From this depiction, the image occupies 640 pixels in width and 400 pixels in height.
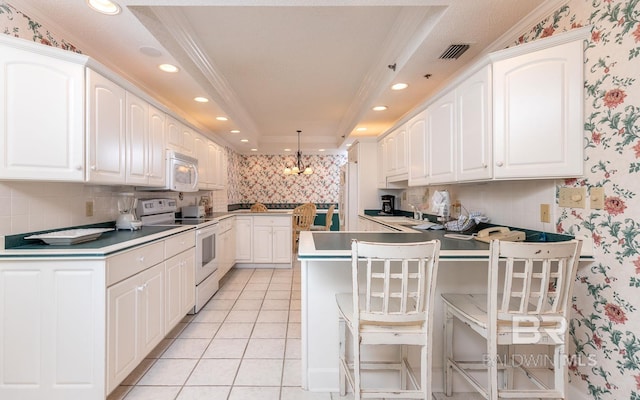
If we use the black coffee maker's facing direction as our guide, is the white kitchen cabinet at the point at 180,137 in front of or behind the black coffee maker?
in front

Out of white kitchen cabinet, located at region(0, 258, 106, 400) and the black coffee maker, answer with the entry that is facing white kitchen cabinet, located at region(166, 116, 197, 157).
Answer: the black coffee maker

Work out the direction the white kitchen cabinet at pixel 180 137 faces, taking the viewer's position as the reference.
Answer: facing the viewer and to the right of the viewer

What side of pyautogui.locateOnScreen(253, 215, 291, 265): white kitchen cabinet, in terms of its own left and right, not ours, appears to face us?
front

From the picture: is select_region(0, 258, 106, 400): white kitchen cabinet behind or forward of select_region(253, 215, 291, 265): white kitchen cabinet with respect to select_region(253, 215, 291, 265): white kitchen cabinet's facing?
forward

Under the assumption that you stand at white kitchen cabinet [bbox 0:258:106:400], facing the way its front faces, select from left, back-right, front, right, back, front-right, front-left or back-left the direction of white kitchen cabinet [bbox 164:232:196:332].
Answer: back-left

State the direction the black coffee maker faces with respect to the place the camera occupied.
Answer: facing the viewer and to the left of the viewer

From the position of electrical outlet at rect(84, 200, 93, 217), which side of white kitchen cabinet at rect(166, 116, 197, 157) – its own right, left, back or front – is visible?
right

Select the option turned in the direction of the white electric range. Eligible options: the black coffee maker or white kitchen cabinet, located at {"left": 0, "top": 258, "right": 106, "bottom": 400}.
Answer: the black coffee maker

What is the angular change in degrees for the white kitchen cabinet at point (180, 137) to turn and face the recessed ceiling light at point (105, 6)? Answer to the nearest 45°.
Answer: approximately 45° to its right

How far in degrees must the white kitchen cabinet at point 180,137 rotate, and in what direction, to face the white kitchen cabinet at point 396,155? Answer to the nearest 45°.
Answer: approximately 45° to its left

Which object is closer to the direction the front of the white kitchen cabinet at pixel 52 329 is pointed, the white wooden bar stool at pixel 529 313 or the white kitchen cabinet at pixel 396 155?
the white wooden bar stool

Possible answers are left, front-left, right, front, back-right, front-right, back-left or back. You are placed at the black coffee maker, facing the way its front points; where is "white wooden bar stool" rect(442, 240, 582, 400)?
front-left
